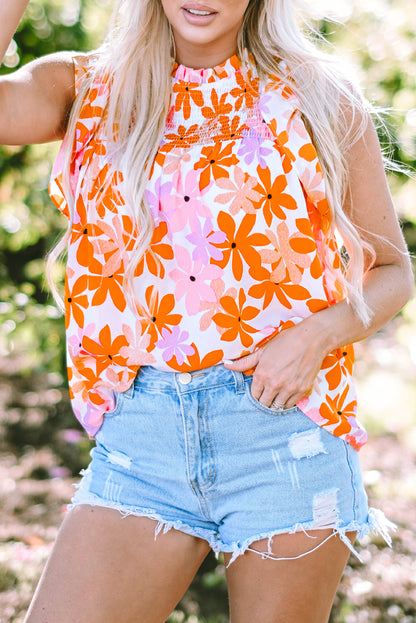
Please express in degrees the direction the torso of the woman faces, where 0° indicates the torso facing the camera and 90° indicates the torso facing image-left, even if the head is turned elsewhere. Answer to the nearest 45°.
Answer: approximately 0°
